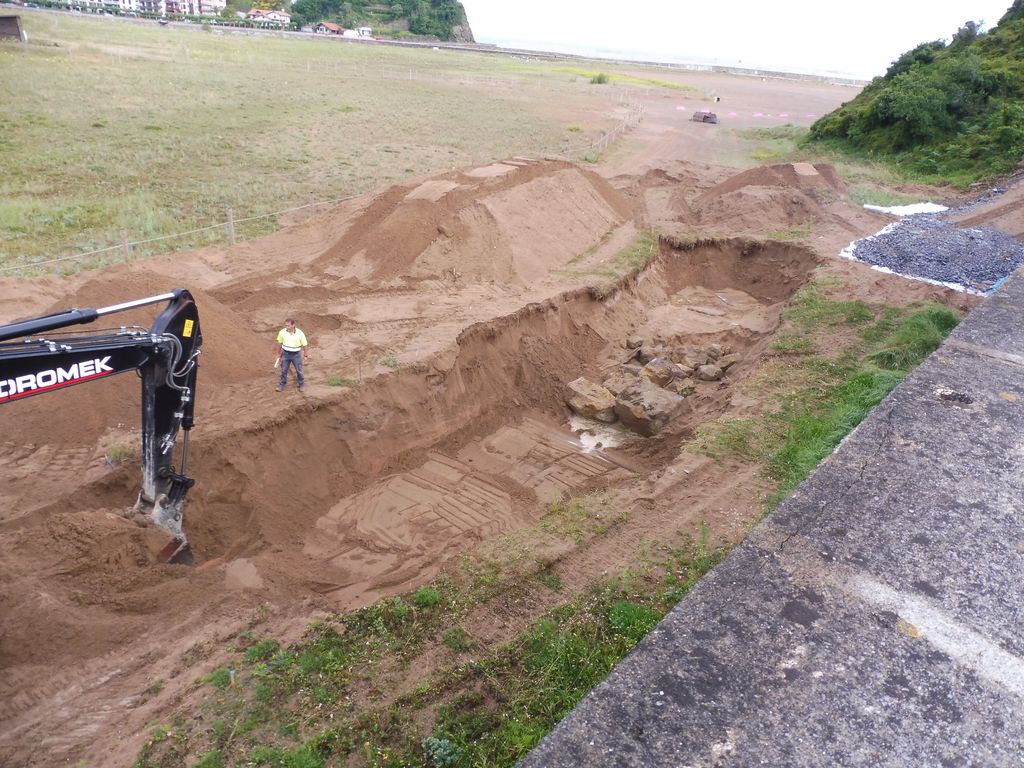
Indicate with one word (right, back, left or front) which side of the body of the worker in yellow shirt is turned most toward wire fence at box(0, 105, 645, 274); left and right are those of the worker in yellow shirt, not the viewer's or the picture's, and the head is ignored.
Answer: back

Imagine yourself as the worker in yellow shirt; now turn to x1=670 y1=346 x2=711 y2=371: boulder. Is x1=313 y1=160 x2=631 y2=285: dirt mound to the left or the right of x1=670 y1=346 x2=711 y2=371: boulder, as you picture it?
left

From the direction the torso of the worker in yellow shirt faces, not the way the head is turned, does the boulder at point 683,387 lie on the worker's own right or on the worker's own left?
on the worker's own left

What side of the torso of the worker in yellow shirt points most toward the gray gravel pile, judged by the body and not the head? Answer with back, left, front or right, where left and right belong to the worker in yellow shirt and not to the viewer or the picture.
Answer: left

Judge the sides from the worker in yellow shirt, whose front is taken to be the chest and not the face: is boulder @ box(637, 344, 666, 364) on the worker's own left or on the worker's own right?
on the worker's own left

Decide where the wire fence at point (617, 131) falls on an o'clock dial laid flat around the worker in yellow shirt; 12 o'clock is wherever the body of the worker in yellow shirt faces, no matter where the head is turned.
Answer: The wire fence is roughly at 7 o'clock from the worker in yellow shirt.

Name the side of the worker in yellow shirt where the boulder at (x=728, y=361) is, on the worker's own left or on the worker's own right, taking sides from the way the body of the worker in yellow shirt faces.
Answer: on the worker's own left

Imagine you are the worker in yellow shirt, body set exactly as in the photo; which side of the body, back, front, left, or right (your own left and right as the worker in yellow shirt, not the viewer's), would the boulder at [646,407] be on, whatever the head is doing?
left

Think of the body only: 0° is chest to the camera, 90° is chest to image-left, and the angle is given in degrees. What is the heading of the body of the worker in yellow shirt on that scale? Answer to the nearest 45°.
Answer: approximately 0°
